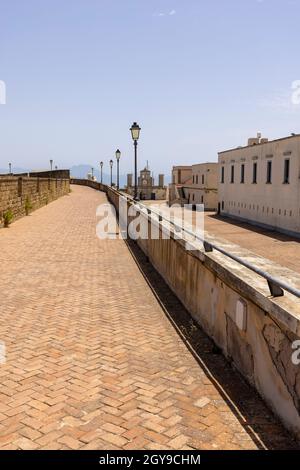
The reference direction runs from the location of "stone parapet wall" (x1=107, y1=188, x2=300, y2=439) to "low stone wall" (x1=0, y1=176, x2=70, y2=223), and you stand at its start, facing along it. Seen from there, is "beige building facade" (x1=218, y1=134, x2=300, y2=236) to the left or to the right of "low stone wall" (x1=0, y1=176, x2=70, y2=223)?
right

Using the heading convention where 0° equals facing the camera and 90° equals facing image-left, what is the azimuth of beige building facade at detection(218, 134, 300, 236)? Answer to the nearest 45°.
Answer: approximately 45°

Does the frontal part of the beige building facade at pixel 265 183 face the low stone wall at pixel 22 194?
yes
